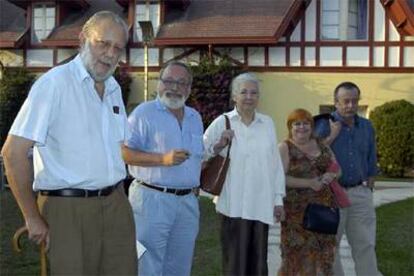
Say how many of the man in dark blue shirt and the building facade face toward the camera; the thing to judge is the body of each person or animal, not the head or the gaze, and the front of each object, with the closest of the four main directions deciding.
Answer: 2

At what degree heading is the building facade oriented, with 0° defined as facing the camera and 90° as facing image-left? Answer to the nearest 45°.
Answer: approximately 0°

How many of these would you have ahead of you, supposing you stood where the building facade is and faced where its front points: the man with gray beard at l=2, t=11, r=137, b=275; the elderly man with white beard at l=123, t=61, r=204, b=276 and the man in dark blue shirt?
3

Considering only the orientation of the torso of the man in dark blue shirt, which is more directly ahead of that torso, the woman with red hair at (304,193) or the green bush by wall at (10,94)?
the woman with red hair

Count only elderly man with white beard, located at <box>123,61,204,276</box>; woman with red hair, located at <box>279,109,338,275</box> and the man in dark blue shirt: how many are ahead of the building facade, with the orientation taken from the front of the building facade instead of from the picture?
3

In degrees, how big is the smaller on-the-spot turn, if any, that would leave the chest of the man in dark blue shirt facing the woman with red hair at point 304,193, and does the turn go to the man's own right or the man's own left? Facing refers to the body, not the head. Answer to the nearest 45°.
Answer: approximately 45° to the man's own right

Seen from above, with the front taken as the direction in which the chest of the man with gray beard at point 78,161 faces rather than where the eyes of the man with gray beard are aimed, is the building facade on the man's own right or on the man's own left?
on the man's own left

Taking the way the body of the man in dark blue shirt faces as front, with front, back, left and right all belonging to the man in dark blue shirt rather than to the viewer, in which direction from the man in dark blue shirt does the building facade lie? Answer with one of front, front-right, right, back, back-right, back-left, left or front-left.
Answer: back

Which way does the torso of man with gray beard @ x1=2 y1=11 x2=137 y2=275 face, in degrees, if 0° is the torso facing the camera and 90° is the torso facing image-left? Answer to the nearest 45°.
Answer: approximately 315°
